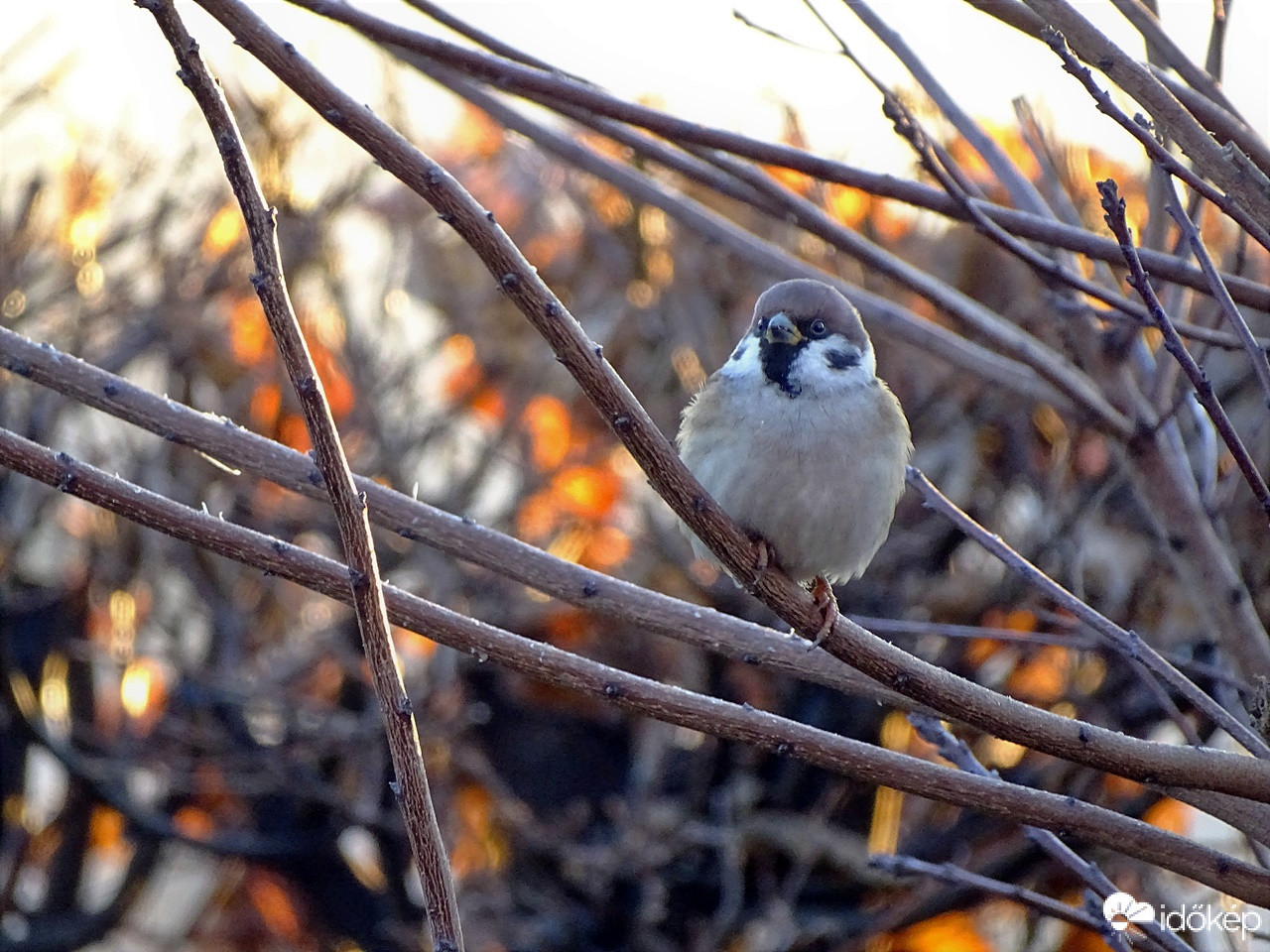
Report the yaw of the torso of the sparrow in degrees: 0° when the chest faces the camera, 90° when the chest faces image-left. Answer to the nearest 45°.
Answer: approximately 0°

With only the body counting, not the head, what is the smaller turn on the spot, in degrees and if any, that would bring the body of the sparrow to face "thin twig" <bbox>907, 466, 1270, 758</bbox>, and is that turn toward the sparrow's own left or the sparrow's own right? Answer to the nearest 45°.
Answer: approximately 45° to the sparrow's own left
